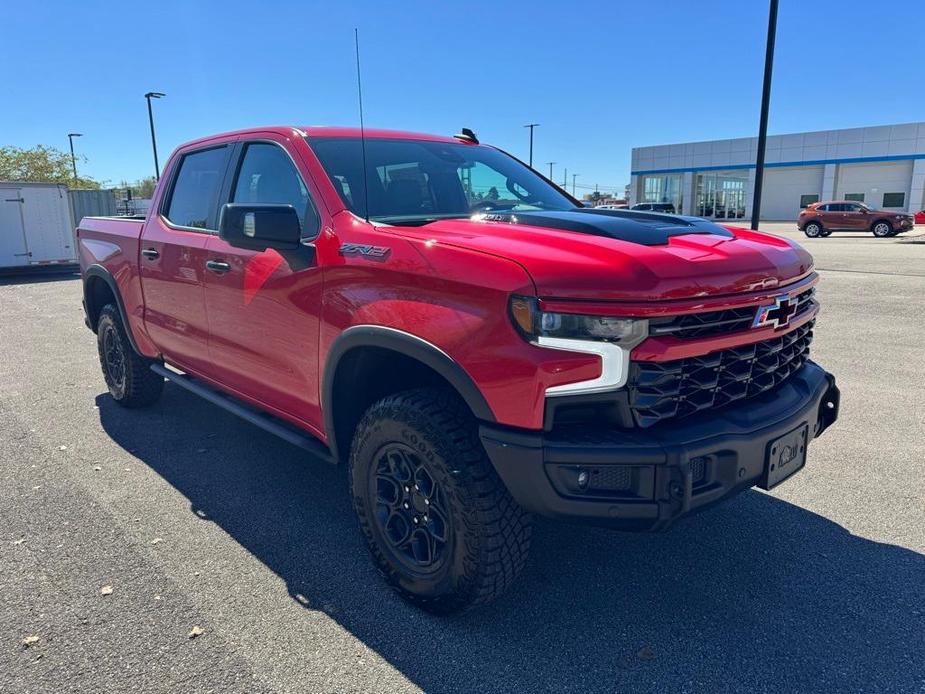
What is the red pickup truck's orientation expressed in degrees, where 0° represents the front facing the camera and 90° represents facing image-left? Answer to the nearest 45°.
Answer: approximately 315°

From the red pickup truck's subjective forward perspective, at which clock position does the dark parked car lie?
The dark parked car is roughly at 8 o'clock from the red pickup truck.

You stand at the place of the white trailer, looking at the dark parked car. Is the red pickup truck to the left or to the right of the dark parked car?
right

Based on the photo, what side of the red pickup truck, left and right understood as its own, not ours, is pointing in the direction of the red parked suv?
left

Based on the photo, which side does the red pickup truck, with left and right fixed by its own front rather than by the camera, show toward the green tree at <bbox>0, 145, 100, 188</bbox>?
back

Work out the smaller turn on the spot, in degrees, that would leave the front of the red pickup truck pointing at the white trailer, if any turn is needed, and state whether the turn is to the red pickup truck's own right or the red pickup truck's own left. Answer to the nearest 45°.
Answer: approximately 180°
